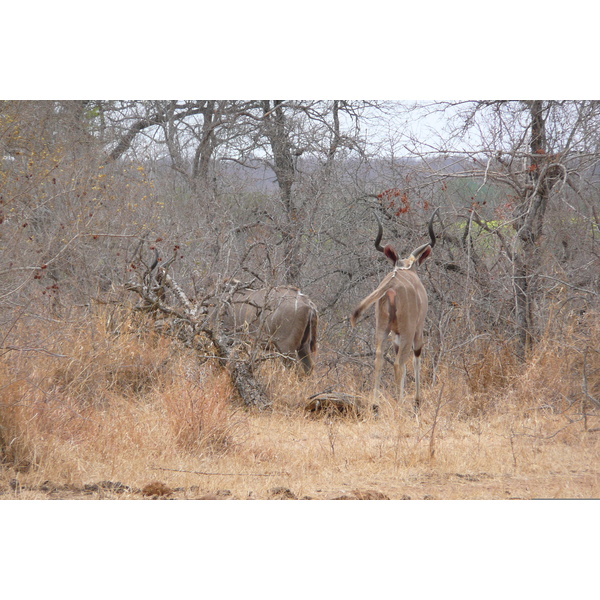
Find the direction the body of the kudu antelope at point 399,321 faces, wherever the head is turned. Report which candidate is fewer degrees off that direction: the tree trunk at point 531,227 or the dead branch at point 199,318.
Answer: the tree trunk

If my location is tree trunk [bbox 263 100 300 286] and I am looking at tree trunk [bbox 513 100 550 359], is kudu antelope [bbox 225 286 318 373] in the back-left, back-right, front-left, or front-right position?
front-right

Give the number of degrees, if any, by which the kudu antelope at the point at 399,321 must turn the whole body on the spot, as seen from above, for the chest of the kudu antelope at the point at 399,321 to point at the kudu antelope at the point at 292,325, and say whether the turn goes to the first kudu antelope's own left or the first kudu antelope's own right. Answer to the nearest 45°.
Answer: approximately 45° to the first kudu antelope's own left

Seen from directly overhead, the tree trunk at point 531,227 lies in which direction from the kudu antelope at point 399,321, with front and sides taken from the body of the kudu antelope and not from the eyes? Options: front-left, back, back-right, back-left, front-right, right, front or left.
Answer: front-right

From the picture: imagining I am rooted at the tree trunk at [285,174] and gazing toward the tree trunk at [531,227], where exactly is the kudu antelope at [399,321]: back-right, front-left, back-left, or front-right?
front-right

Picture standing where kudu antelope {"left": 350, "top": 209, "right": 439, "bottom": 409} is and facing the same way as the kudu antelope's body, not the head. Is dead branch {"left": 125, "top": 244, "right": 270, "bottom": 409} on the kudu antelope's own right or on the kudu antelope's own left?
on the kudu antelope's own left

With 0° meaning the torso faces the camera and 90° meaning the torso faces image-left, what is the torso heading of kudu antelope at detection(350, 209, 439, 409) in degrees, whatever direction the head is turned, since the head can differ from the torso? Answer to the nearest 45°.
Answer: approximately 180°

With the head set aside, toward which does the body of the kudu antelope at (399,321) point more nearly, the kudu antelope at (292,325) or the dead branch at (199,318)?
the kudu antelope

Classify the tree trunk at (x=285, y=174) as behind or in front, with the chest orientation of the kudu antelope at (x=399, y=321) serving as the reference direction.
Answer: in front
